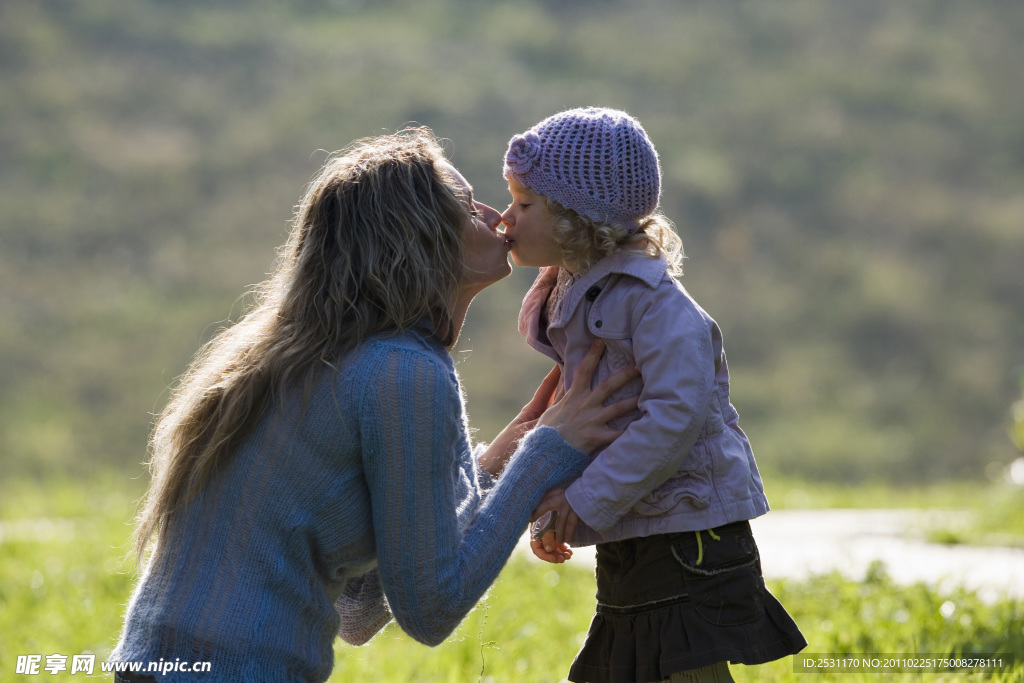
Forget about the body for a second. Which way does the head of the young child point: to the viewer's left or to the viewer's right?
to the viewer's left

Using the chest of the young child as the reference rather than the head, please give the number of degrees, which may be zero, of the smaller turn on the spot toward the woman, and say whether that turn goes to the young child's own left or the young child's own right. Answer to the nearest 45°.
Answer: approximately 45° to the young child's own left

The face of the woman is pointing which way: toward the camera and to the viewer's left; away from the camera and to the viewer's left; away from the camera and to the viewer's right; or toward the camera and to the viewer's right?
away from the camera and to the viewer's right

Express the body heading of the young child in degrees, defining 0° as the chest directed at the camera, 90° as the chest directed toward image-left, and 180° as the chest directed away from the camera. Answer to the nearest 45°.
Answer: approximately 90°
